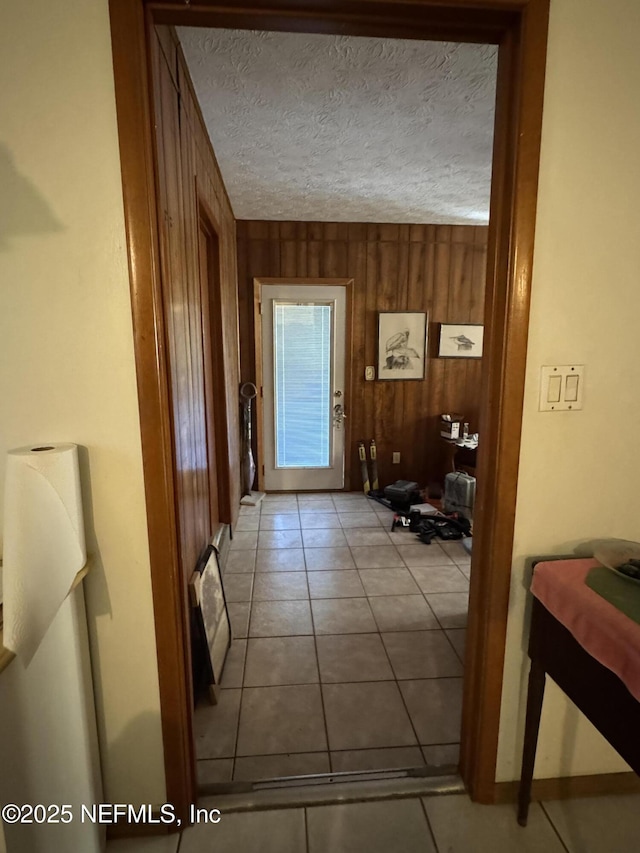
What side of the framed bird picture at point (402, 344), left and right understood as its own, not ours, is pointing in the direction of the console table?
front

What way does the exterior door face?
toward the camera

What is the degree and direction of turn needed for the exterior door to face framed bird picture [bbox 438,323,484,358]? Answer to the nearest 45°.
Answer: approximately 90° to its left

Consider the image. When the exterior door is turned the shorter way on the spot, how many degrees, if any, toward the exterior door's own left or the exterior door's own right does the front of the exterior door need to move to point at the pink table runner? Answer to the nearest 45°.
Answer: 0° — it already faces it

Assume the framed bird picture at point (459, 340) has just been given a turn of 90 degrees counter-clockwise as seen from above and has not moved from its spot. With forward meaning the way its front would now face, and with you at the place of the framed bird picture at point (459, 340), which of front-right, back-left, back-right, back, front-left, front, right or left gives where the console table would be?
right

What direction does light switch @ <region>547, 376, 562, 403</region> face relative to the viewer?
toward the camera

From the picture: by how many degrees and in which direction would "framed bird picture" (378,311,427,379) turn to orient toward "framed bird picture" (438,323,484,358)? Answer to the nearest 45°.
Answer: approximately 90° to its left

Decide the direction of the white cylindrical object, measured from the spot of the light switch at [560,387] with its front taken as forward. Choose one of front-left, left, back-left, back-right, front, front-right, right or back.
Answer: front-right

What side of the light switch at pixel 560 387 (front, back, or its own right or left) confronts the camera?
front

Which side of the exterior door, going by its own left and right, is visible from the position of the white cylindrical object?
front

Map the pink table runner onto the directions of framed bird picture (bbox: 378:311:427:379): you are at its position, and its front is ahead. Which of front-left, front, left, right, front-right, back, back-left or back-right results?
front

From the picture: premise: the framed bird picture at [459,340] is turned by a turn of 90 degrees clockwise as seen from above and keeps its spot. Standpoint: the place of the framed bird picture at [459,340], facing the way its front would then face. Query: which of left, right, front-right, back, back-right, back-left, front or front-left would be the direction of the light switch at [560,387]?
left
